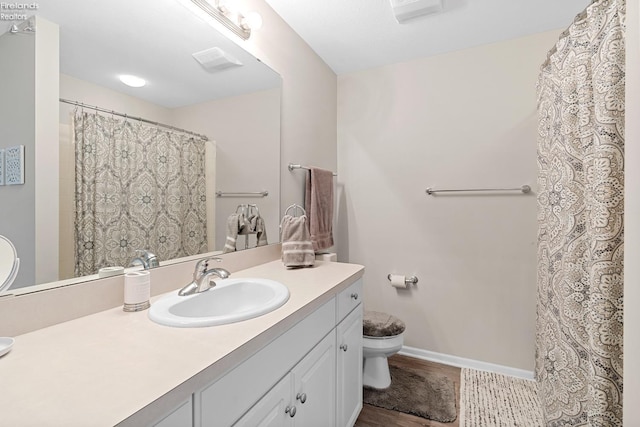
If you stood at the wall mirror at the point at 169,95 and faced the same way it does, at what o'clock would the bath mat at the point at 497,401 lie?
The bath mat is roughly at 11 o'clock from the wall mirror.

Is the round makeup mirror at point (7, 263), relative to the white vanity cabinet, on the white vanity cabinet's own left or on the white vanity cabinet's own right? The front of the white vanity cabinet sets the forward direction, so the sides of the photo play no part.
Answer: on the white vanity cabinet's own right

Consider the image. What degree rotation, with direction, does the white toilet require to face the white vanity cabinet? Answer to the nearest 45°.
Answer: approximately 90° to its right

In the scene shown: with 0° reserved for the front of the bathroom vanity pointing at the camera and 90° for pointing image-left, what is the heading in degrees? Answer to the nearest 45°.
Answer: approximately 315°

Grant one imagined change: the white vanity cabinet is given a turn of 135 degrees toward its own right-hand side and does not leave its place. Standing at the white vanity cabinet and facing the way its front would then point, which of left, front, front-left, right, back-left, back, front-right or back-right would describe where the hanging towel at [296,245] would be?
right

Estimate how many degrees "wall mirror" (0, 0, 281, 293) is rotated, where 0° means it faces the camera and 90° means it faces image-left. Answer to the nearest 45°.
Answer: approximately 315°

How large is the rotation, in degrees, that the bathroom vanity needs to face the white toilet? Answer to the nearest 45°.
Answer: approximately 90° to its left

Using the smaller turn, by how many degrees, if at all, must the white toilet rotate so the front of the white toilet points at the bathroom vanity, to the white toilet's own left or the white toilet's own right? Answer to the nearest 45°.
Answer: approximately 90° to the white toilet's own right

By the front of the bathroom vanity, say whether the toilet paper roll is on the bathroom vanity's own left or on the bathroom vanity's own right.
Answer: on the bathroom vanity's own left
